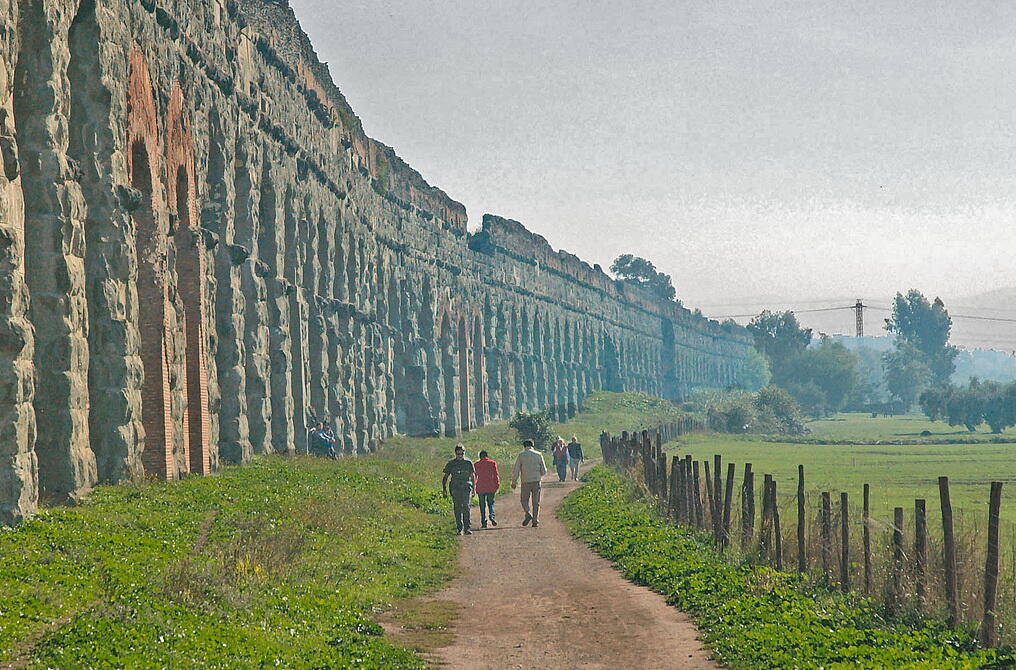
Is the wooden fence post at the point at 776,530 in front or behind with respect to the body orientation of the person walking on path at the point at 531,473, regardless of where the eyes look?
behind

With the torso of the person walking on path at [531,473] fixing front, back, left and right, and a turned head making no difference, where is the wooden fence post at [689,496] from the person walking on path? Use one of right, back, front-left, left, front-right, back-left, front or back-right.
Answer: back-right

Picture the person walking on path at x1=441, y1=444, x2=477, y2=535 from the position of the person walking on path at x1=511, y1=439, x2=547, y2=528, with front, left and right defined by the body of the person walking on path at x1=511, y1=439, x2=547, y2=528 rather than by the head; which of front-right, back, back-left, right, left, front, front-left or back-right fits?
back-left

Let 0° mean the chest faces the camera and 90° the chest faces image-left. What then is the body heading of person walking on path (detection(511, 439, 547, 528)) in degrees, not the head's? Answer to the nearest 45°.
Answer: approximately 180°

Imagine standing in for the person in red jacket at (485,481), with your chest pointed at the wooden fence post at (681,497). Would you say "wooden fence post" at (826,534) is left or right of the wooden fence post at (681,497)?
right
